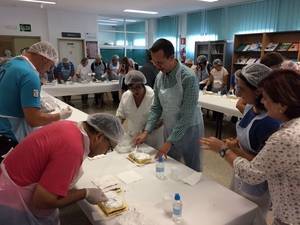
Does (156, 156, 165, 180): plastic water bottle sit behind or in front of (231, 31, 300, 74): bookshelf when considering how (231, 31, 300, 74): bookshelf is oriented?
in front

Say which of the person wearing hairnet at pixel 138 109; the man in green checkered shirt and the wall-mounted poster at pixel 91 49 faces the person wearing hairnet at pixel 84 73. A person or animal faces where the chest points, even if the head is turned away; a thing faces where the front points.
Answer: the wall-mounted poster

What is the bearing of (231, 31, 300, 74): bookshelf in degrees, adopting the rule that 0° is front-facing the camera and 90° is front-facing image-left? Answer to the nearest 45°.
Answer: approximately 45°

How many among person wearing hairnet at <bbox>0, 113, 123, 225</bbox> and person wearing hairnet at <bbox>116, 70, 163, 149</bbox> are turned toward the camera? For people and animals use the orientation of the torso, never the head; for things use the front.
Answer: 1

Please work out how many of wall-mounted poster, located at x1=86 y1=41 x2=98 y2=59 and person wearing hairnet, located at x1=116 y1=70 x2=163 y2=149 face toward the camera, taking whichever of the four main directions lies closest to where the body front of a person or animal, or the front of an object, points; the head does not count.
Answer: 2

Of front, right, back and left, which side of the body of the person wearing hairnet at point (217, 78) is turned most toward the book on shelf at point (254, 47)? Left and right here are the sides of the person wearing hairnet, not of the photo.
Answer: back

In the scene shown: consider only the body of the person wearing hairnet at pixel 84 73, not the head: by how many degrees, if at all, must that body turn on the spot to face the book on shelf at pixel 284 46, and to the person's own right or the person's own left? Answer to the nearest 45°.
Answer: approximately 45° to the person's own left

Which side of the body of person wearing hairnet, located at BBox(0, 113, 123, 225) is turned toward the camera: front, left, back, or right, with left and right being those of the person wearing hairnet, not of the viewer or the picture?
right
